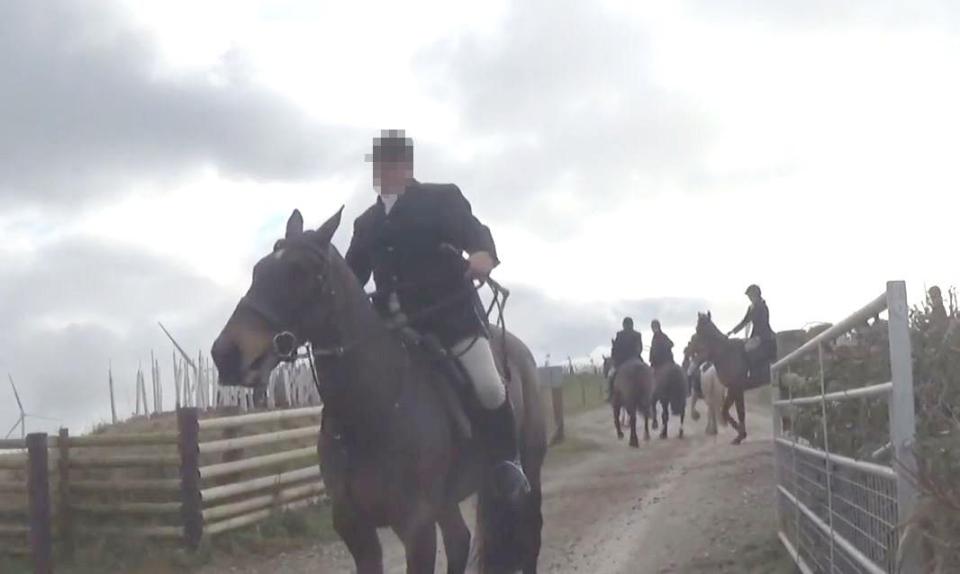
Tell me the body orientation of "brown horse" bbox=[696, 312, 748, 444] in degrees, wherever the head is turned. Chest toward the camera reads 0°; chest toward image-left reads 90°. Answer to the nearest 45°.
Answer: approximately 45°

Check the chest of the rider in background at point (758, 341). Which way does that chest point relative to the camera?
to the viewer's left

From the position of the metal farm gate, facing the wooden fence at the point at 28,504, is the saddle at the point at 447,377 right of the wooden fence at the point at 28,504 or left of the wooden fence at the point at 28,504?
left

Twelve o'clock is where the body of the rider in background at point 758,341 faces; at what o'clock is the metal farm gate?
The metal farm gate is roughly at 9 o'clock from the rider in background.

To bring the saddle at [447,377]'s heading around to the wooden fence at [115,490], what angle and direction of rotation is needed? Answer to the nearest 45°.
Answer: approximately 90° to its right

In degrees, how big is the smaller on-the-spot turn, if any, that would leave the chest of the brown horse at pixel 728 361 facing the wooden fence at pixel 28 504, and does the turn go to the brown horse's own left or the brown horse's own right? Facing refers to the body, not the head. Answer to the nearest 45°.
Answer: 0° — it already faces it

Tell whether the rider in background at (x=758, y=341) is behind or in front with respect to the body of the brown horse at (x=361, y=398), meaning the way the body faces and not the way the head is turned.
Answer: behind

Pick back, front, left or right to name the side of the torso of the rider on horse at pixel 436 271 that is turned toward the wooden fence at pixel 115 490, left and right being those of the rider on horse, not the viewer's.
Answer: right
